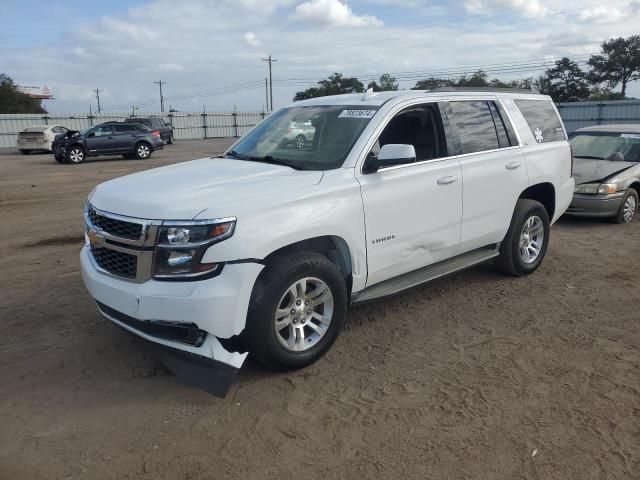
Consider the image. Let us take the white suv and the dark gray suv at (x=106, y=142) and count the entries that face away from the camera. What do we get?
0

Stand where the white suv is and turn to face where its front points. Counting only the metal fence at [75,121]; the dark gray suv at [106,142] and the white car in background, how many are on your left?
0

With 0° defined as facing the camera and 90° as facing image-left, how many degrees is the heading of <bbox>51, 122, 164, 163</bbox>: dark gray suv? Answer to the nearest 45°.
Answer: approximately 90°

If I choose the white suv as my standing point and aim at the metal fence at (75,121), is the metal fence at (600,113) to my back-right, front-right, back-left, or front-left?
front-right

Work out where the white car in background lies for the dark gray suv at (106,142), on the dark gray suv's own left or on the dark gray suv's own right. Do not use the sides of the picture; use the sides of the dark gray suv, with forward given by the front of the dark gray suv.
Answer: on the dark gray suv's own right

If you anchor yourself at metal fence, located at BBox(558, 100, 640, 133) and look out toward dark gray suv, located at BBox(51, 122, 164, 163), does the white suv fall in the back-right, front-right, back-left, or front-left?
front-left

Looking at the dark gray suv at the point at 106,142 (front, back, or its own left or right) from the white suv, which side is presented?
left

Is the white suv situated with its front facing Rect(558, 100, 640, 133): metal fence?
no

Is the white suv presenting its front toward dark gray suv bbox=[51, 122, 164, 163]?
no

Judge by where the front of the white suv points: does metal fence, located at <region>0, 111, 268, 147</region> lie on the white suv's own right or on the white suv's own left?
on the white suv's own right

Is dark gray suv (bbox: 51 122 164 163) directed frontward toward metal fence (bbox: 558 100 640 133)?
no

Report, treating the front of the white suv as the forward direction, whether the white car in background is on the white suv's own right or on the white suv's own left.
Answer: on the white suv's own right

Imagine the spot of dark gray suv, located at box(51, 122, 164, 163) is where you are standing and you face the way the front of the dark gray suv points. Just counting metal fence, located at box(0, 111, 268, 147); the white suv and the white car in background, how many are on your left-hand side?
1

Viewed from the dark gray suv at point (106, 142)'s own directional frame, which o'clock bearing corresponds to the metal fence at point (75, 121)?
The metal fence is roughly at 3 o'clock from the dark gray suv.

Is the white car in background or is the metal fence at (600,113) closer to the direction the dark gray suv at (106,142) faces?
the white car in background

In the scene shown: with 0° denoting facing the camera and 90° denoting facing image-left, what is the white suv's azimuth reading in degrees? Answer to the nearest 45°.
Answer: approximately 45°
